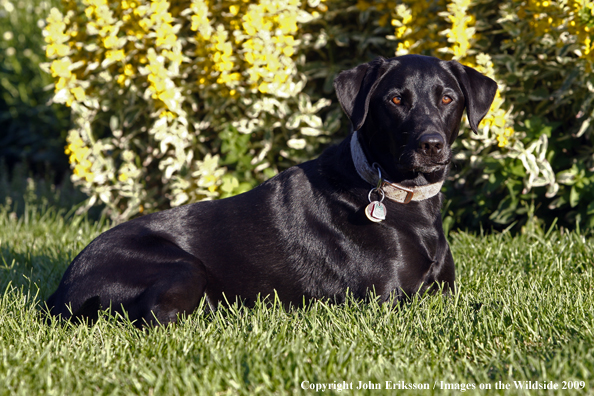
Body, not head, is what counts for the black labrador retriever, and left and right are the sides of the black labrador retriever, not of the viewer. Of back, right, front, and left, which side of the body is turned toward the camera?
right

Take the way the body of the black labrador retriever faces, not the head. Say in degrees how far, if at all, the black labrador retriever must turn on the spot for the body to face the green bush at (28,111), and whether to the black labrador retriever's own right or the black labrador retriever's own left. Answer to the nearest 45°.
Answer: approximately 135° to the black labrador retriever's own left

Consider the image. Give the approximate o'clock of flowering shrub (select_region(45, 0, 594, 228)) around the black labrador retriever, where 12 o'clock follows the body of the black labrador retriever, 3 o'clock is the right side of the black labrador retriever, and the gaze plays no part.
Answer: The flowering shrub is roughly at 9 o'clock from the black labrador retriever.
